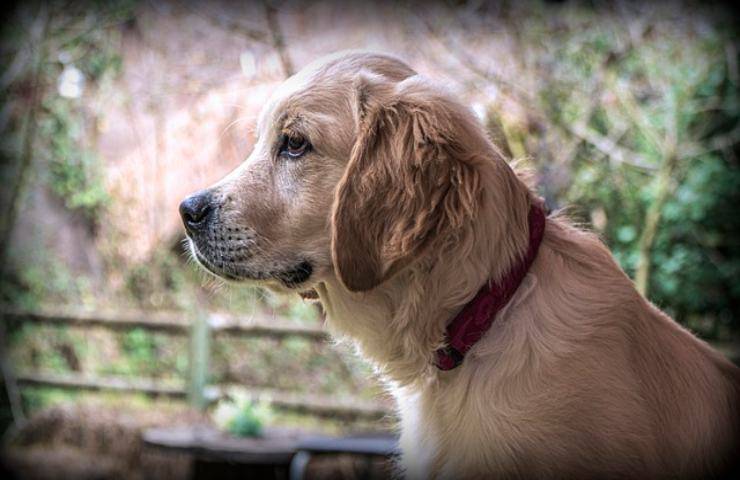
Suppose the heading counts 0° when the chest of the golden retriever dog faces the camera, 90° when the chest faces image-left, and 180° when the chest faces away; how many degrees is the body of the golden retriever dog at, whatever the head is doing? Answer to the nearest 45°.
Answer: approximately 90°
